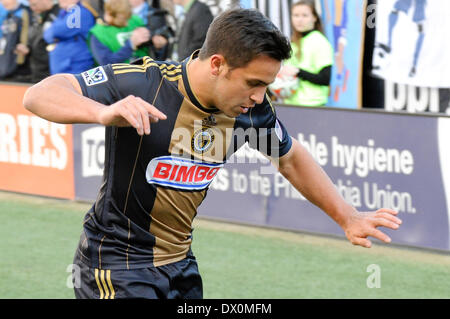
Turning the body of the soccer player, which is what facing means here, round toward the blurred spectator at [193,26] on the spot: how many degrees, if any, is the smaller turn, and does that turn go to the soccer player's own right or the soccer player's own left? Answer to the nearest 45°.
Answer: approximately 135° to the soccer player's own left

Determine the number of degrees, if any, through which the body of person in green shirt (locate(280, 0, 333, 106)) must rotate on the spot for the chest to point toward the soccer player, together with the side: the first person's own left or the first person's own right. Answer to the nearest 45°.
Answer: approximately 45° to the first person's own left

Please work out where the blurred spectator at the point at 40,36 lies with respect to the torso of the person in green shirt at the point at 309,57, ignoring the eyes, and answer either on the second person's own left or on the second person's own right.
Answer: on the second person's own right

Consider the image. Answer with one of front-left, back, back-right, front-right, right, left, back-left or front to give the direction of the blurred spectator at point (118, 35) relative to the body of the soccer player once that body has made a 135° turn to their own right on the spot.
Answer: right

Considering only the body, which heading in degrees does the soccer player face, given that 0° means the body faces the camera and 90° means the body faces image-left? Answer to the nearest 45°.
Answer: approximately 315°

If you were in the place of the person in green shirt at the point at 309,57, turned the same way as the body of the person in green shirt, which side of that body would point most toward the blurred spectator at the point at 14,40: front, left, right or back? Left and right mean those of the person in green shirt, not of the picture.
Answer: right

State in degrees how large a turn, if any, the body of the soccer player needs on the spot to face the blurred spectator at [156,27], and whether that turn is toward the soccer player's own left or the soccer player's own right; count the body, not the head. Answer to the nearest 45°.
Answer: approximately 135° to the soccer player's own left

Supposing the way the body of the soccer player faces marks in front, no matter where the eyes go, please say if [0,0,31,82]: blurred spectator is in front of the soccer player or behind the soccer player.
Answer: behind

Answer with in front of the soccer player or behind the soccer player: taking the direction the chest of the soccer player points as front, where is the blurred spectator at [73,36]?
behind

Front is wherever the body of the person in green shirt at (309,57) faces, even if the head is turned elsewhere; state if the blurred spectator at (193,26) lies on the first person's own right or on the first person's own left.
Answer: on the first person's own right
